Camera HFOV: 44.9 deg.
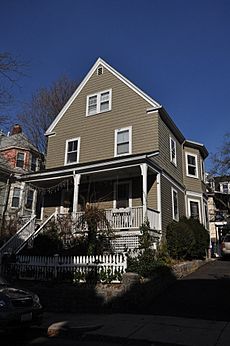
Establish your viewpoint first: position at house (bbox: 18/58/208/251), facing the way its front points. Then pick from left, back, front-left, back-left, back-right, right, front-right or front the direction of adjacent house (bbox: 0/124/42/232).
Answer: right

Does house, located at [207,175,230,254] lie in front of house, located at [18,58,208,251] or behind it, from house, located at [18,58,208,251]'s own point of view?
behind

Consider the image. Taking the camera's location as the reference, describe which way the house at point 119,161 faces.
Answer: facing the viewer and to the left of the viewer
